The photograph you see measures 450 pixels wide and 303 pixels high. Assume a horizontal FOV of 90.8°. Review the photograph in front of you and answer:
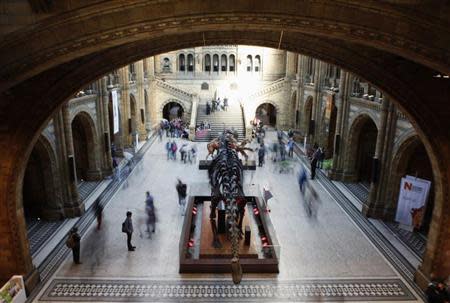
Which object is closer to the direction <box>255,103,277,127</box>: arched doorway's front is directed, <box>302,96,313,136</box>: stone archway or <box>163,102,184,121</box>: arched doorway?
the stone archway

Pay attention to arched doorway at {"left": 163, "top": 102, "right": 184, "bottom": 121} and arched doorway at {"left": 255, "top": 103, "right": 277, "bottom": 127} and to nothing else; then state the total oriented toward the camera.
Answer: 2

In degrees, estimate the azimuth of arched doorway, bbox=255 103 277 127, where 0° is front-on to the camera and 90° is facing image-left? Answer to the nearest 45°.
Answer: approximately 0°

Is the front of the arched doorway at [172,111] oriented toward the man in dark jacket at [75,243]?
yes

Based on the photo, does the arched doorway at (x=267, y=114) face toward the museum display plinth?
yes

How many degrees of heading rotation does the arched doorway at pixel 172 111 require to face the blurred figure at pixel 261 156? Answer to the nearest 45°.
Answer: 0° — it already faces them

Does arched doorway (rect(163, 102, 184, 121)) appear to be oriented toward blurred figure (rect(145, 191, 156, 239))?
yes

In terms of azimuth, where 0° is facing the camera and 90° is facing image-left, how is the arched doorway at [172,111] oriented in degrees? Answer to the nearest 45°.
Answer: approximately 0°
